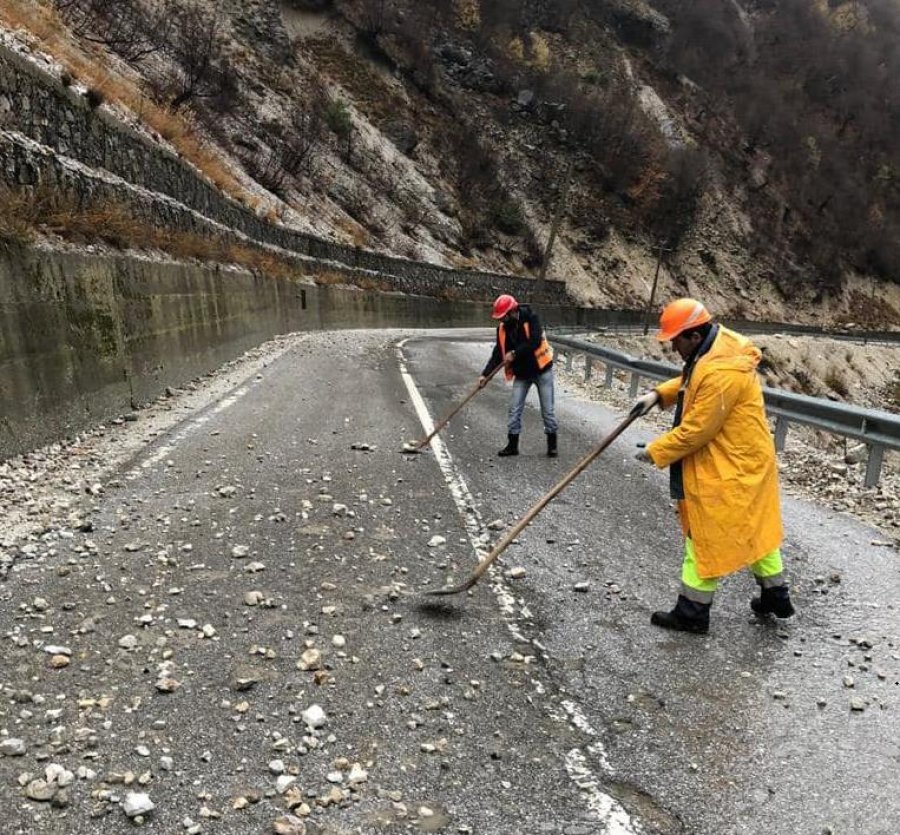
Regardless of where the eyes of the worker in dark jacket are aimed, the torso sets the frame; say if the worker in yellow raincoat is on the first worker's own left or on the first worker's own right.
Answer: on the first worker's own left

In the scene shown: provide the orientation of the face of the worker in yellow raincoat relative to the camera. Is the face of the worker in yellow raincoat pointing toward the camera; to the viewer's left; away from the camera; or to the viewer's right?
to the viewer's left

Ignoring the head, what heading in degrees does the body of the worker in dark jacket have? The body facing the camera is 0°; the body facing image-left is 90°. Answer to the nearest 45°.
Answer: approximately 45°

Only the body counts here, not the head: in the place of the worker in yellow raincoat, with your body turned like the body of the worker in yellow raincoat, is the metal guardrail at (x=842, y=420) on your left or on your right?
on your right

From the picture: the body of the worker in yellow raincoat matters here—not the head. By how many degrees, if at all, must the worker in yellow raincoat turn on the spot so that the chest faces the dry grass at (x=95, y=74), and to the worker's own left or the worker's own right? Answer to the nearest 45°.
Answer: approximately 45° to the worker's own right

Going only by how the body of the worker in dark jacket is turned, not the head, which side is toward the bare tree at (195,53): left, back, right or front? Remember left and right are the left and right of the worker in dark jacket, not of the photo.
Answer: right

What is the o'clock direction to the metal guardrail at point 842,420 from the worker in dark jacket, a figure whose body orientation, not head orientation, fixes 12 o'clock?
The metal guardrail is roughly at 8 o'clock from the worker in dark jacket.

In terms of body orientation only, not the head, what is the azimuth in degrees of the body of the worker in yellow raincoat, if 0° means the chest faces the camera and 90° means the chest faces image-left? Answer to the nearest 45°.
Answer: approximately 90°
